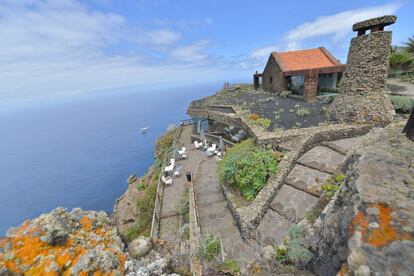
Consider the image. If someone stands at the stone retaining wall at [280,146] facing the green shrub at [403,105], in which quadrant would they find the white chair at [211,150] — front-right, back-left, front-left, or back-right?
back-left

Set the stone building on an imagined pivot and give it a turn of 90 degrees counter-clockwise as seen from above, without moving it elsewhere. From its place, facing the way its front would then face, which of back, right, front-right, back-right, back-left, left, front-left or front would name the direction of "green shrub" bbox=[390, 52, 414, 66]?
front

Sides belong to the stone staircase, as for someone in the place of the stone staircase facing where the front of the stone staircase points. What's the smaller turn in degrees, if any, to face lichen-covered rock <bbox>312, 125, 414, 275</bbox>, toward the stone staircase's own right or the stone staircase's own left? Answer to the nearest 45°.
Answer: approximately 45° to the stone staircase's own left

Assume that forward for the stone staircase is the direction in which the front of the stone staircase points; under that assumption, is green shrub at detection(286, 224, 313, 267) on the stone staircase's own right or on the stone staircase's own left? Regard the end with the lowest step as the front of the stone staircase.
on the stone staircase's own left

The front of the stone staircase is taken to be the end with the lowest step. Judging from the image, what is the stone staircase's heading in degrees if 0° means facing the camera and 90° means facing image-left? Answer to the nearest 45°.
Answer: approximately 45°

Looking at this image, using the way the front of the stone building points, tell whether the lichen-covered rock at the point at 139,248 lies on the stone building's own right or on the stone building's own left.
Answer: on the stone building's own right

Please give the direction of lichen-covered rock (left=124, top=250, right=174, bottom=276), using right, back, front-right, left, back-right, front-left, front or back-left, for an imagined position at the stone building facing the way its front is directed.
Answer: front-right

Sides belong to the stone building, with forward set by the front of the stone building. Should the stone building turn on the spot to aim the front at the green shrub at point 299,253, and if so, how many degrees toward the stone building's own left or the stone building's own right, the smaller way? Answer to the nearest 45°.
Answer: approximately 45° to the stone building's own right

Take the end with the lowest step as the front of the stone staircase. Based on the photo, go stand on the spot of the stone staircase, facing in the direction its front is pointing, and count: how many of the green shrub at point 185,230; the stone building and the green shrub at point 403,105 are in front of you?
1
